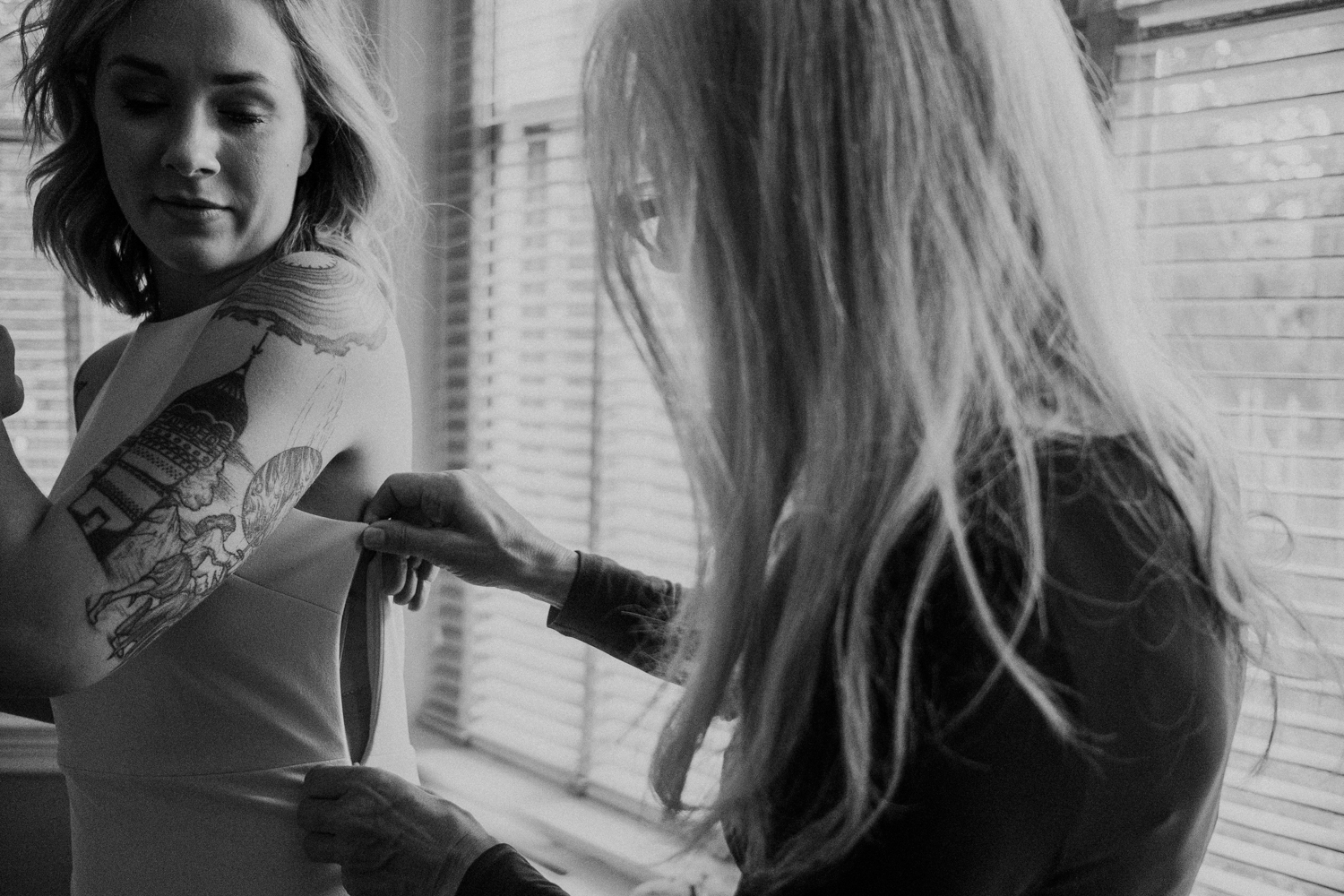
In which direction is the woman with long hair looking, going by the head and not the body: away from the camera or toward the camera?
away from the camera

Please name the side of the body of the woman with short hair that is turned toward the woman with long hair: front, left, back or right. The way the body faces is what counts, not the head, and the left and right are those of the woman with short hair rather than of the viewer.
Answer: left

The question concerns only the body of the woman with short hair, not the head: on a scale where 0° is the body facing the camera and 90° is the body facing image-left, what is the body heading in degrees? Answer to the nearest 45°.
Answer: approximately 45°
